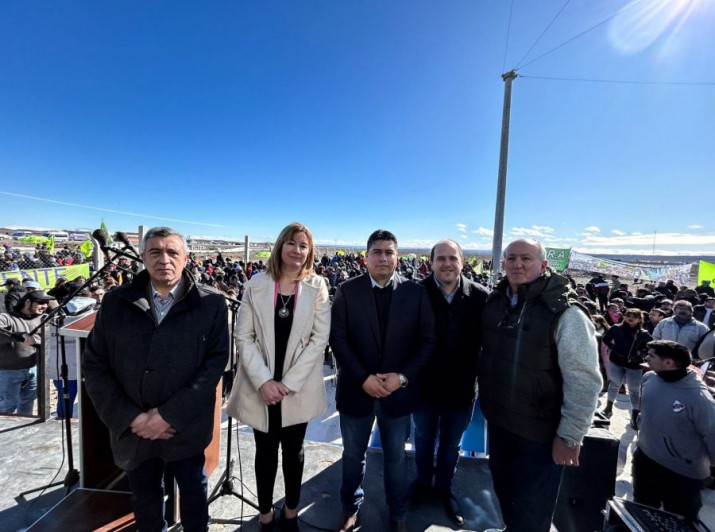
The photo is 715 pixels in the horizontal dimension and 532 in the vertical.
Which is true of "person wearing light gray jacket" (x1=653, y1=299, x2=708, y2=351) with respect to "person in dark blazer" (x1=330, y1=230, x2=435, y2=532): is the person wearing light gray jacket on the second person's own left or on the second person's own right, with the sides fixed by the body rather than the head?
on the second person's own left

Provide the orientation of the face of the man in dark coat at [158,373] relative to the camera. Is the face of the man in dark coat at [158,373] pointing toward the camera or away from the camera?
toward the camera

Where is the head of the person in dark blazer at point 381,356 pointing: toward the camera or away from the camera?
toward the camera

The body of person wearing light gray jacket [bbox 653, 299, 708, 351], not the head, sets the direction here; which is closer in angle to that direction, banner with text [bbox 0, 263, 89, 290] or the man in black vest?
the man in black vest

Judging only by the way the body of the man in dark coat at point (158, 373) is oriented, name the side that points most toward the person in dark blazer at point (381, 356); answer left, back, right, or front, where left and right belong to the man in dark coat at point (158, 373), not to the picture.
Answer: left

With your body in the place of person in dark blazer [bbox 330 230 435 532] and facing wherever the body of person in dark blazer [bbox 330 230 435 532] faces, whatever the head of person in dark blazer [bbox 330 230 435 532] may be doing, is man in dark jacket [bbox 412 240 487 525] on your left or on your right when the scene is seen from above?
on your left

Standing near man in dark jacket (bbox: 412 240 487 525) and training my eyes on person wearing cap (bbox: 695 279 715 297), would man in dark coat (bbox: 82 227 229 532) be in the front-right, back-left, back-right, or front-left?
back-left

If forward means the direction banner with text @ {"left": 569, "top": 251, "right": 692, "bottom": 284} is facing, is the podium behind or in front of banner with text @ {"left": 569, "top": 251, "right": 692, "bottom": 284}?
in front

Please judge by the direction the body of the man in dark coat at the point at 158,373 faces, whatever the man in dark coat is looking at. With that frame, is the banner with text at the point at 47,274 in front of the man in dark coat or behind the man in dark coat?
behind

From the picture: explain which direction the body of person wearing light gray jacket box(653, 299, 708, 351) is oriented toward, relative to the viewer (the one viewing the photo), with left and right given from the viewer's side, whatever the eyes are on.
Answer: facing the viewer

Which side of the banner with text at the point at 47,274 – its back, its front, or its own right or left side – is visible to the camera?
front

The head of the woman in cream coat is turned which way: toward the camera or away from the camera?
toward the camera

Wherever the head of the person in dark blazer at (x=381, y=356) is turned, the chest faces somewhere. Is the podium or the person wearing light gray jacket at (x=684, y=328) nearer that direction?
the podium

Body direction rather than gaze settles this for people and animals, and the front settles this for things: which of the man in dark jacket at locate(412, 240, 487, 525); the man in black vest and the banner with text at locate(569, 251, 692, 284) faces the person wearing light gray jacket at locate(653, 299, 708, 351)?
the banner with text

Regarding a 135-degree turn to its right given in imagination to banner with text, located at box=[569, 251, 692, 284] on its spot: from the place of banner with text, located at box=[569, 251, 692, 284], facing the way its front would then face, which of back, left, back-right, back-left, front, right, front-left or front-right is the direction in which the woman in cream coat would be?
back-left

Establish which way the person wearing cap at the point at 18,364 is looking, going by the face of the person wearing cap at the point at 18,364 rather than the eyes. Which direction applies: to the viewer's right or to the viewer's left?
to the viewer's right

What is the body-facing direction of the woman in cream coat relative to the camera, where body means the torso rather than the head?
toward the camera
